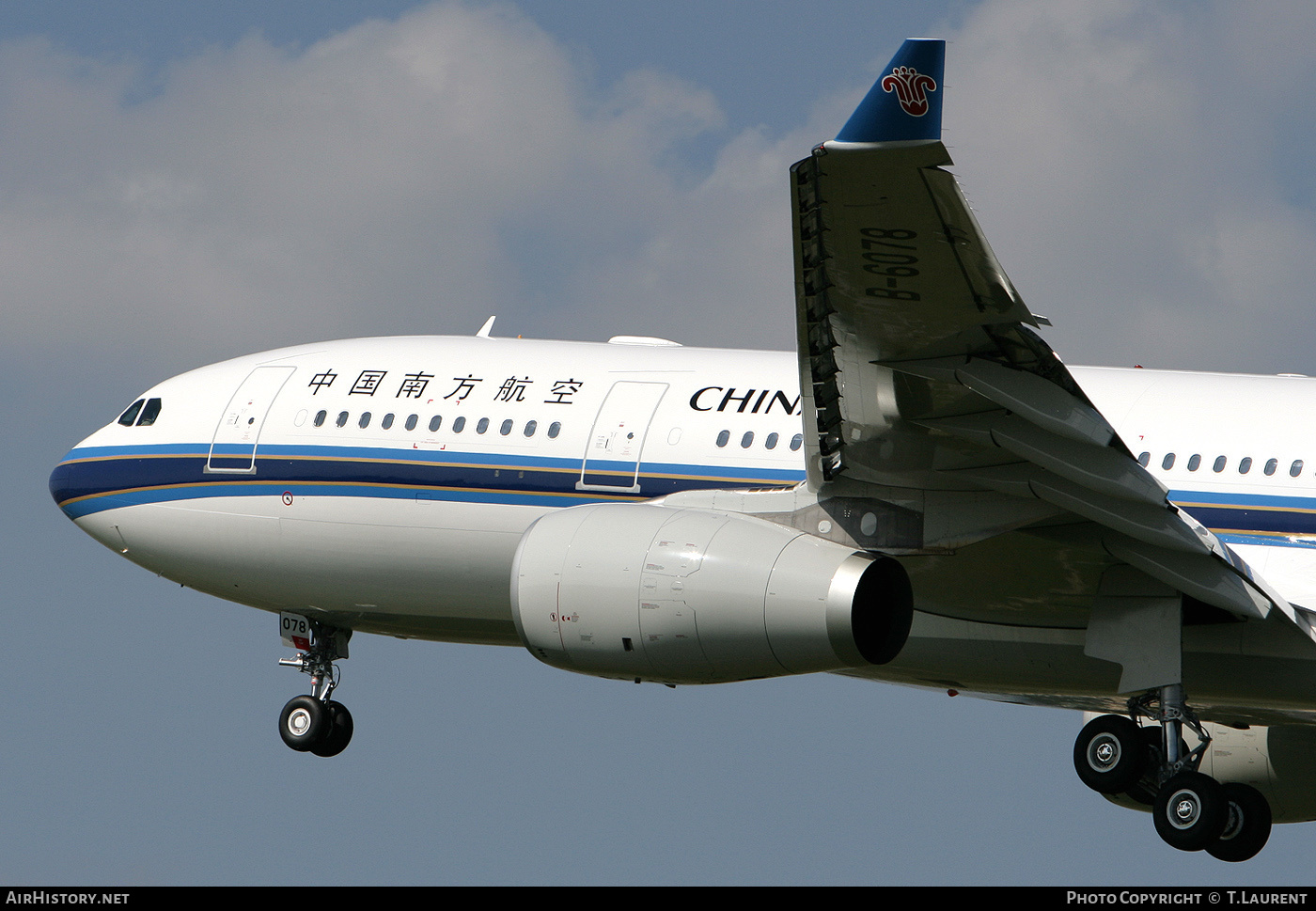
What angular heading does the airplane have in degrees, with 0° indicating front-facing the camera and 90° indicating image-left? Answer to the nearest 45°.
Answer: approximately 135°
